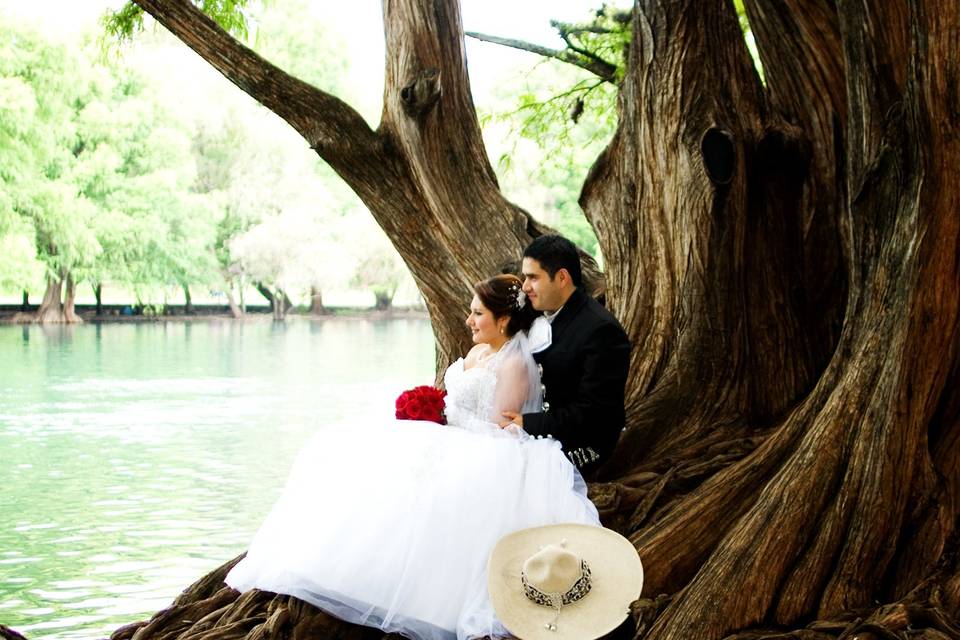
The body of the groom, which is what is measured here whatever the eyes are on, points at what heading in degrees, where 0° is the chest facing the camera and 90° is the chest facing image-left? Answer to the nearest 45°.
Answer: approximately 90°
